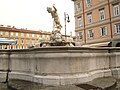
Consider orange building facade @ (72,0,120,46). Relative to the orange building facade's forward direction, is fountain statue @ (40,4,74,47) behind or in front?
in front

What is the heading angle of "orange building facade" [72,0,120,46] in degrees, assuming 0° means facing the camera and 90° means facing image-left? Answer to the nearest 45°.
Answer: approximately 45°

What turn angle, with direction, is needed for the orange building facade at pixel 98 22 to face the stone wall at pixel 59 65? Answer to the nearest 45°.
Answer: approximately 45° to its left
